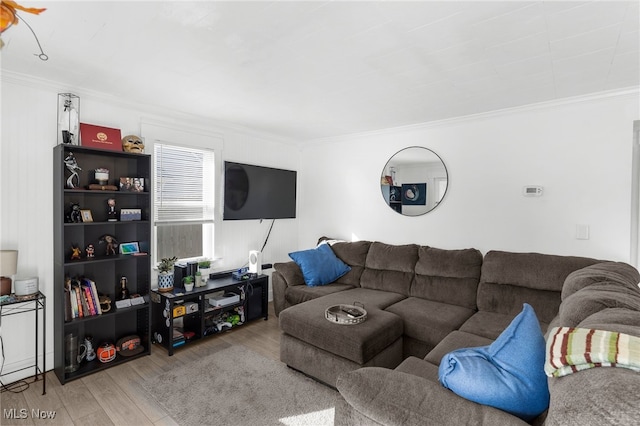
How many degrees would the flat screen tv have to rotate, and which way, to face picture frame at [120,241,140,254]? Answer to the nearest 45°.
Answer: approximately 90° to its right

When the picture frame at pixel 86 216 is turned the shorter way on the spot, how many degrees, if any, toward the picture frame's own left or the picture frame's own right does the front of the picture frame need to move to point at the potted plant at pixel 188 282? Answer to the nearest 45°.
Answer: approximately 45° to the picture frame's own left

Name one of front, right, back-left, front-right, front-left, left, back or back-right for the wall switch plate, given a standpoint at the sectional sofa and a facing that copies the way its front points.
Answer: back

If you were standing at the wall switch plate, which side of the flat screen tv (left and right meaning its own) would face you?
front

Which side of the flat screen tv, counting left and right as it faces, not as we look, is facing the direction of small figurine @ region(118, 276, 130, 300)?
right

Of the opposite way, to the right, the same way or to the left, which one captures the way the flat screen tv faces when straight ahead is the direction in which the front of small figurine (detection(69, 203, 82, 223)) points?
the same way

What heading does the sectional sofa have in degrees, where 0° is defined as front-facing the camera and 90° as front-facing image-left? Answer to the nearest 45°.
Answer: approximately 45°

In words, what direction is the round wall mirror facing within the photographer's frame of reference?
facing the viewer

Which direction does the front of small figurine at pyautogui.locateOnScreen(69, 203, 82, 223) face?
toward the camera

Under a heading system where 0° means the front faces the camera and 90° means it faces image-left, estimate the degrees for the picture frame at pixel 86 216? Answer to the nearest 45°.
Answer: approximately 315°

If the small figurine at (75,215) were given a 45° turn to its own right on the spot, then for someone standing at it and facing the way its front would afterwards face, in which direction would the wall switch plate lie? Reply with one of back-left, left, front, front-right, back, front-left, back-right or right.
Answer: left

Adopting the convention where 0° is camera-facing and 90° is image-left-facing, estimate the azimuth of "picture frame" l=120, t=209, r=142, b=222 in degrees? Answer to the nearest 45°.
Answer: approximately 0°

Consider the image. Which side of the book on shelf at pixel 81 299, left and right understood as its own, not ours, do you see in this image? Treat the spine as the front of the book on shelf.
front

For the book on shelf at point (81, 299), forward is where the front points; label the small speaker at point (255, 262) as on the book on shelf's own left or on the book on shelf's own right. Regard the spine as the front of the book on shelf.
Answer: on the book on shelf's own left
